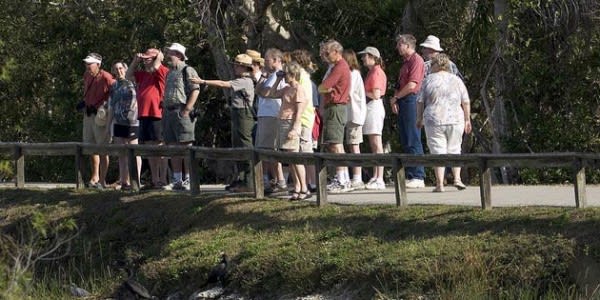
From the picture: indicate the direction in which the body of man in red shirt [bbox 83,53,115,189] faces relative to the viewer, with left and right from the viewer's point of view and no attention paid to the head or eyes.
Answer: facing the viewer and to the left of the viewer

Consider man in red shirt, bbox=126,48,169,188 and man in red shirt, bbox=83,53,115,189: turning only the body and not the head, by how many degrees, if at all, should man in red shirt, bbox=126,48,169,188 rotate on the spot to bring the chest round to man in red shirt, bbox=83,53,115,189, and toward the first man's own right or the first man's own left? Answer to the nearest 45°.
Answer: approximately 90° to the first man's own right

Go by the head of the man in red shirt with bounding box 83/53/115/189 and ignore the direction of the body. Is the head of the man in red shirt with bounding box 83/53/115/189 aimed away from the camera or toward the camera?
toward the camera

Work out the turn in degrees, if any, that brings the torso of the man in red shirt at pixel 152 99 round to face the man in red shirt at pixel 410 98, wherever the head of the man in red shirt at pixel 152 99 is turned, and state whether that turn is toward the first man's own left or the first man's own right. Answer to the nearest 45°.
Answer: approximately 90° to the first man's own left

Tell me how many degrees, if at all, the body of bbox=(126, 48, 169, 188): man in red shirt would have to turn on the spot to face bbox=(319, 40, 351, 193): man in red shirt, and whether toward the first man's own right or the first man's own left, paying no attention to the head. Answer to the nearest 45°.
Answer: approximately 90° to the first man's own left
